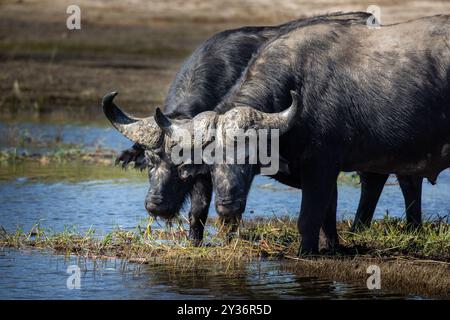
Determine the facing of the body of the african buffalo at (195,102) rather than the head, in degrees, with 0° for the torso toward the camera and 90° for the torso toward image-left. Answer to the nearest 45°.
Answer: approximately 45°

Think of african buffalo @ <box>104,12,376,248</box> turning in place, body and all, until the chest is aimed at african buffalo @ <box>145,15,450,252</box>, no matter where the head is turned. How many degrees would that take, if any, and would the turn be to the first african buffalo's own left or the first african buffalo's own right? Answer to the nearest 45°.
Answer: approximately 135° to the first african buffalo's own left
